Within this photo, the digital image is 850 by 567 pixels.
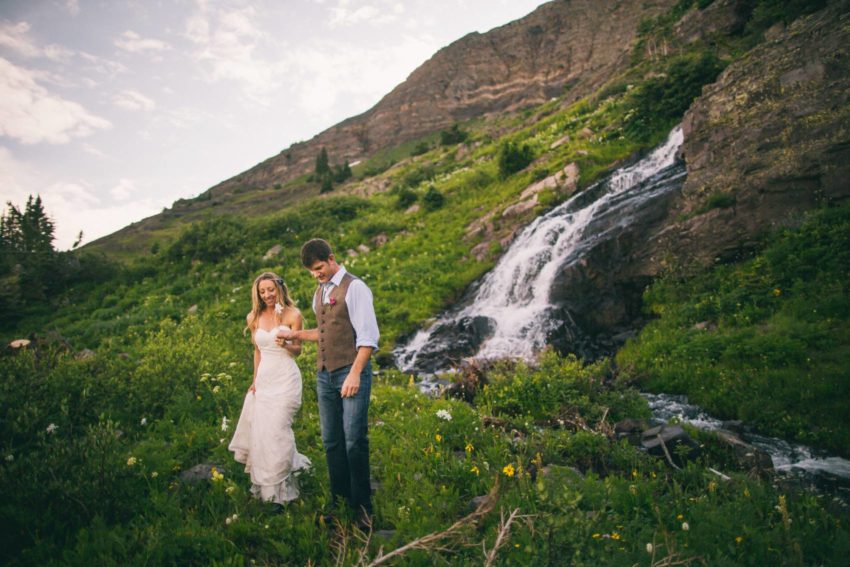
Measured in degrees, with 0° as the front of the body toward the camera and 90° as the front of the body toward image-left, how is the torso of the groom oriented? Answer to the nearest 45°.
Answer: approximately 45°

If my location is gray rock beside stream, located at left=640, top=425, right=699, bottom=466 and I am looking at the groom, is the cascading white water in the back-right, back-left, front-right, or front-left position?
back-right

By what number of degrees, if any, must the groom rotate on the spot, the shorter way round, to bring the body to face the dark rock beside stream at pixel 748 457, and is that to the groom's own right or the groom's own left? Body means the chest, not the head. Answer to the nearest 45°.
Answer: approximately 135° to the groom's own left

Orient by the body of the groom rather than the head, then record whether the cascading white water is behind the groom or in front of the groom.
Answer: behind
